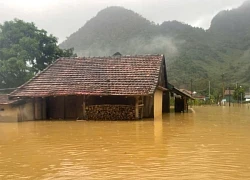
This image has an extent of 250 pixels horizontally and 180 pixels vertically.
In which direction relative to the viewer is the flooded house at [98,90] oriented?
toward the camera

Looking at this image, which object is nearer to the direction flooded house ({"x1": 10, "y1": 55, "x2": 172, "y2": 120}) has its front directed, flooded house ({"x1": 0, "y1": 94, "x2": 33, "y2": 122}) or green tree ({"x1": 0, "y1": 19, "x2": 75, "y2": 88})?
the flooded house

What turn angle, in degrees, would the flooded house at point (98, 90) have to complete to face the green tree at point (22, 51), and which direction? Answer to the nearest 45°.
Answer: approximately 135° to its right

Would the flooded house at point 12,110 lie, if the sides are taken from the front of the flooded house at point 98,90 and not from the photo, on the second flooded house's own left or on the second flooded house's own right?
on the second flooded house's own right
